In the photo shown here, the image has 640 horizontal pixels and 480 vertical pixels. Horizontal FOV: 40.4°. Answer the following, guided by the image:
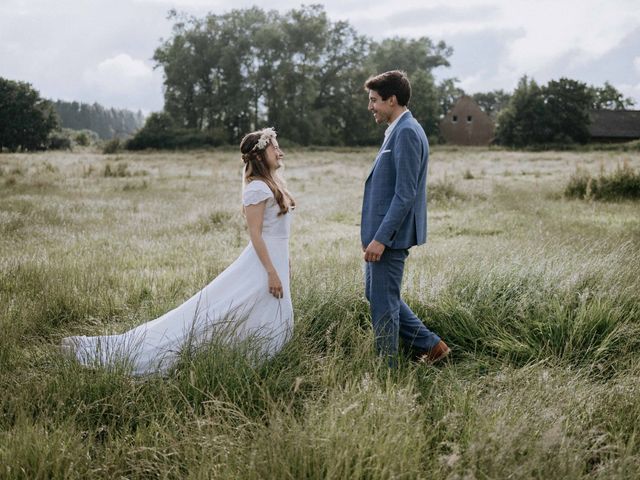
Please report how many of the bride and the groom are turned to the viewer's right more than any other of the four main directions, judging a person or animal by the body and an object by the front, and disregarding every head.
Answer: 1

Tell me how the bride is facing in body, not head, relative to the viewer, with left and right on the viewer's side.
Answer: facing to the right of the viewer

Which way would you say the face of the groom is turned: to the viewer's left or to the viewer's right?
to the viewer's left

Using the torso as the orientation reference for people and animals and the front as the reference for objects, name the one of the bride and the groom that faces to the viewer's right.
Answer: the bride

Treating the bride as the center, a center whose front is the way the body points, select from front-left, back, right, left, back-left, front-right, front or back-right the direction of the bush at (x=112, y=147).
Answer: left

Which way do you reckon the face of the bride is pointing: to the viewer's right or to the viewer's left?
to the viewer's right

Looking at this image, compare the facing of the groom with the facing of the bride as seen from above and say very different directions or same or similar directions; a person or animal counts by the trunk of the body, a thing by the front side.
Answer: very different directions

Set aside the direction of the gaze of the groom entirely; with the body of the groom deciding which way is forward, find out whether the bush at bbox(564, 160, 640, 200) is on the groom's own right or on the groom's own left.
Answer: on the groom's own right

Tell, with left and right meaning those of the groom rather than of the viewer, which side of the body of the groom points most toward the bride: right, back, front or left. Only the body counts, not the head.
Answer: front

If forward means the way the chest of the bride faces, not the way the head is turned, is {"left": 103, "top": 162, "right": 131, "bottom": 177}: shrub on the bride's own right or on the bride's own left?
on the bride's own left

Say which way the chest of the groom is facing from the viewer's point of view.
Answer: to the viewer's left
